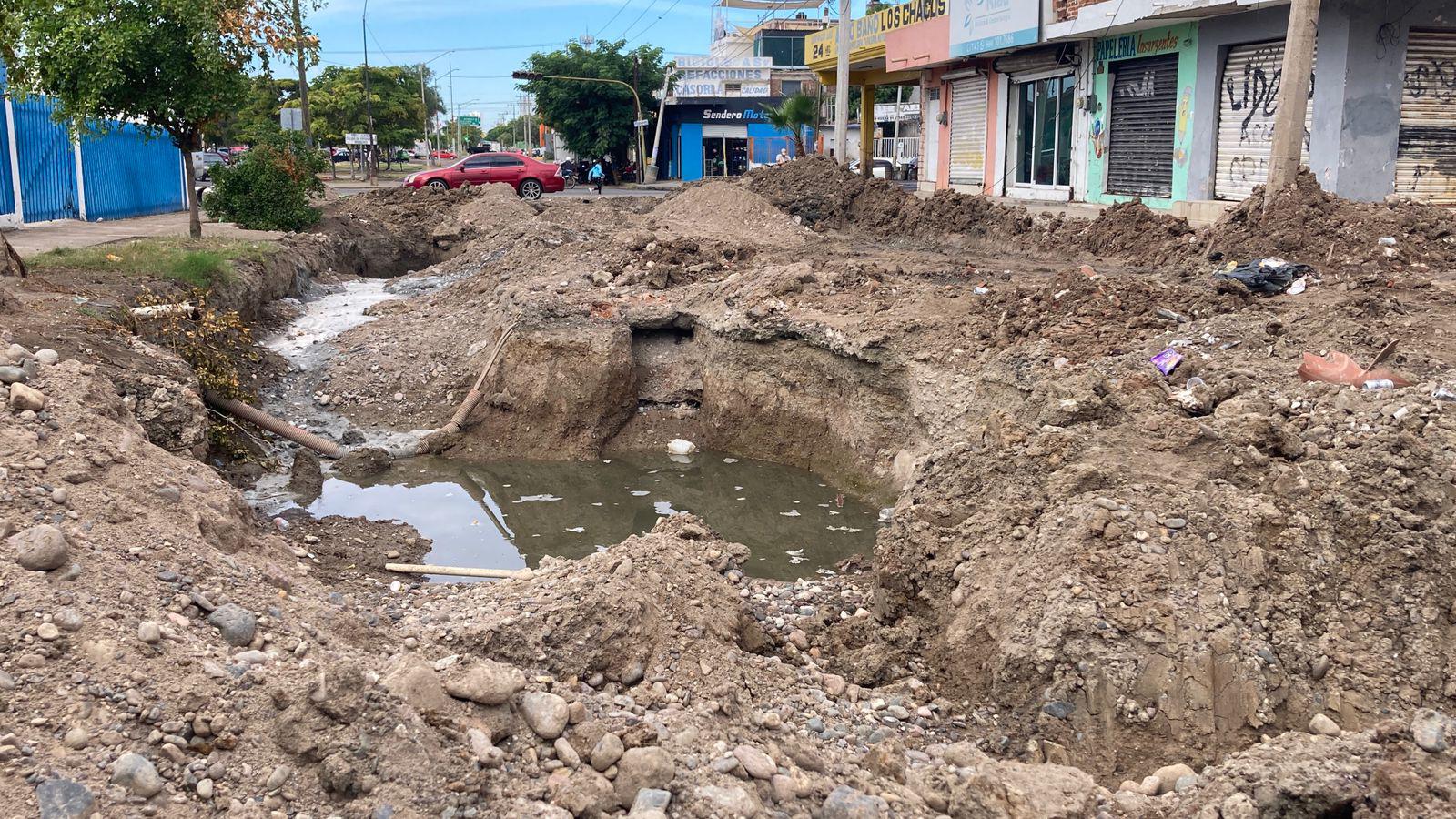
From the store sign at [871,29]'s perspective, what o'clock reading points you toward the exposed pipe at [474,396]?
The exposed pipe is roughly at 11 o'clock from the store sign.

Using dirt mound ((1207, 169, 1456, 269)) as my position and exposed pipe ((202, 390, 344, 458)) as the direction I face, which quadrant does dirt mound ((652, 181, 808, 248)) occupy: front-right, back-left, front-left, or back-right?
front-right

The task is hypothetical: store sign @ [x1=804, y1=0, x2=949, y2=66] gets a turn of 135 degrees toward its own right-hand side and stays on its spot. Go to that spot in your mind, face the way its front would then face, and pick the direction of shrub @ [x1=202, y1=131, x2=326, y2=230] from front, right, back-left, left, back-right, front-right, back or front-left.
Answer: back-left

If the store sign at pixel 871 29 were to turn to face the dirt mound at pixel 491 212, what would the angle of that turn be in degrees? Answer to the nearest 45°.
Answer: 0° — it already faces it

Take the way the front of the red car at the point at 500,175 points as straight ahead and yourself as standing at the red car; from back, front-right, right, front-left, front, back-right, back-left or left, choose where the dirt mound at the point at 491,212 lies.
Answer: left

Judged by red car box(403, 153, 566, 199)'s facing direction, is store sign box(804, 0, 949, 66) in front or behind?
behind

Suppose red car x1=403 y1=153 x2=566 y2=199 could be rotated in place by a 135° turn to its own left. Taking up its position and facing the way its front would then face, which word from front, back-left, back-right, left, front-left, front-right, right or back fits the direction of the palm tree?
front-left

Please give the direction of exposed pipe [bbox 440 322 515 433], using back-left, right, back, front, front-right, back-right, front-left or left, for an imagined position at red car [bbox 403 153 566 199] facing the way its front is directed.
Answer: left

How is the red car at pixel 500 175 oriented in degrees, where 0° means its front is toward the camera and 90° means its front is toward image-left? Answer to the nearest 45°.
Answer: approximately 90°

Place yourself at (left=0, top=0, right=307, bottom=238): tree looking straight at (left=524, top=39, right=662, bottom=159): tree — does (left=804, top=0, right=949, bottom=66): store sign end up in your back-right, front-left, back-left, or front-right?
front-right

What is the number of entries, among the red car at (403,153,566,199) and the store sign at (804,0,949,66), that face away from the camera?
0
